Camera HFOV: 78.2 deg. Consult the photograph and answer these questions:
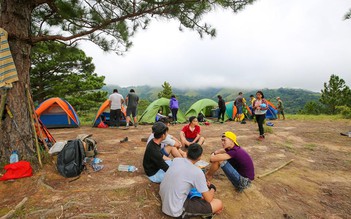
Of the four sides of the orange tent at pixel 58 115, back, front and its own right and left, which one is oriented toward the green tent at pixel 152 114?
left

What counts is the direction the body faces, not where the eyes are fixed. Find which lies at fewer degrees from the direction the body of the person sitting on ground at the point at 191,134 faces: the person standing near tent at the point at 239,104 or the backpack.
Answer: the backpack

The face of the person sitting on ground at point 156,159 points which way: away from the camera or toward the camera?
away from the camera

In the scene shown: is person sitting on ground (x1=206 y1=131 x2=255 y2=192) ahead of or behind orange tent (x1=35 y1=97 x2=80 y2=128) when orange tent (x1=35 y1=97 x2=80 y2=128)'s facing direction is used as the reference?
ahead

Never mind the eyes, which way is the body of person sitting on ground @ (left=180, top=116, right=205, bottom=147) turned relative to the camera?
toward the camera

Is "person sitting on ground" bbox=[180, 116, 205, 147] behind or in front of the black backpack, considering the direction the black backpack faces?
behind

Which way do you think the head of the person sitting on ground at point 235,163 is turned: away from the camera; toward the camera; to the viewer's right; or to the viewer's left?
to the viewer's left

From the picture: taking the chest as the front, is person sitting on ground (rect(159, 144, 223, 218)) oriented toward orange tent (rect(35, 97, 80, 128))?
no
